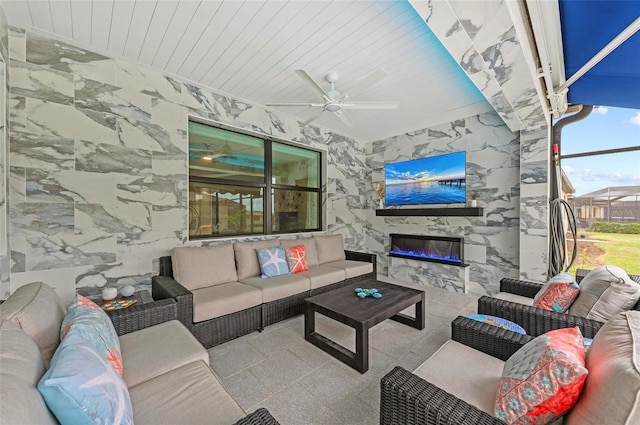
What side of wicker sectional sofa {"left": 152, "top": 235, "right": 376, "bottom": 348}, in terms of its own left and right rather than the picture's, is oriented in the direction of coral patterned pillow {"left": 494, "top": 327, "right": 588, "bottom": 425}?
front

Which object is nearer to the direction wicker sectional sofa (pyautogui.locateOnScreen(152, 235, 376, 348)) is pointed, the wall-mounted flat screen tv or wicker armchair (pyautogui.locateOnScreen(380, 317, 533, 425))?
the wicker armchair

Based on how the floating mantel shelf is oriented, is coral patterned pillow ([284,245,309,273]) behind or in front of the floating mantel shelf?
in front

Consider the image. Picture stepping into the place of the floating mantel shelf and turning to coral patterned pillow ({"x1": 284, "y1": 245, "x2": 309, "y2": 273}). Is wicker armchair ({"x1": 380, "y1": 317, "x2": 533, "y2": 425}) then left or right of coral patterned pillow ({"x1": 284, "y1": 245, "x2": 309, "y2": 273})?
left

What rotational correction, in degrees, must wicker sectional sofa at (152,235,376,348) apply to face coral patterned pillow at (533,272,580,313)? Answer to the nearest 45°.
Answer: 0° — it already faces it

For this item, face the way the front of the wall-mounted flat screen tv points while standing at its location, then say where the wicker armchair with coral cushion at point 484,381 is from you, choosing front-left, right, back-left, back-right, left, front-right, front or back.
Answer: front-left

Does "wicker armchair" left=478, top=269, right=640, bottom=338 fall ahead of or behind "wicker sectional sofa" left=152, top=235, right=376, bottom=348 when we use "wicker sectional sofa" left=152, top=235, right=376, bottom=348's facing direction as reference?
ahead

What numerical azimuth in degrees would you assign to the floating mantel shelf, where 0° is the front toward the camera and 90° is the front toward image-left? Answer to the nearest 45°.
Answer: approximately 45°

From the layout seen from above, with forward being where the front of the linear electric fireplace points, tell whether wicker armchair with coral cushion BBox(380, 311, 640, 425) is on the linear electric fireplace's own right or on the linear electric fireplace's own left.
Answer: on the linear electric fireplace's own left

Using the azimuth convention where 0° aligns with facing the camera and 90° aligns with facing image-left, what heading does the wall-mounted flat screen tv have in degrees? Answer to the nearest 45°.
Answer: approximately 45°

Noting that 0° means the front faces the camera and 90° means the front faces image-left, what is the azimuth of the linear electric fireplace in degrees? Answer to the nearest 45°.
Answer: approximately 45°

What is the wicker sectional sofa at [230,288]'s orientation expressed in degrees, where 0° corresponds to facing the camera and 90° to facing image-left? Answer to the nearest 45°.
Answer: approximately 315°

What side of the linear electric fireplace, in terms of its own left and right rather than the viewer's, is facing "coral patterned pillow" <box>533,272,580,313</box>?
left

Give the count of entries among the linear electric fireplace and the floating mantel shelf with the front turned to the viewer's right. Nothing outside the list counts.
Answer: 0
